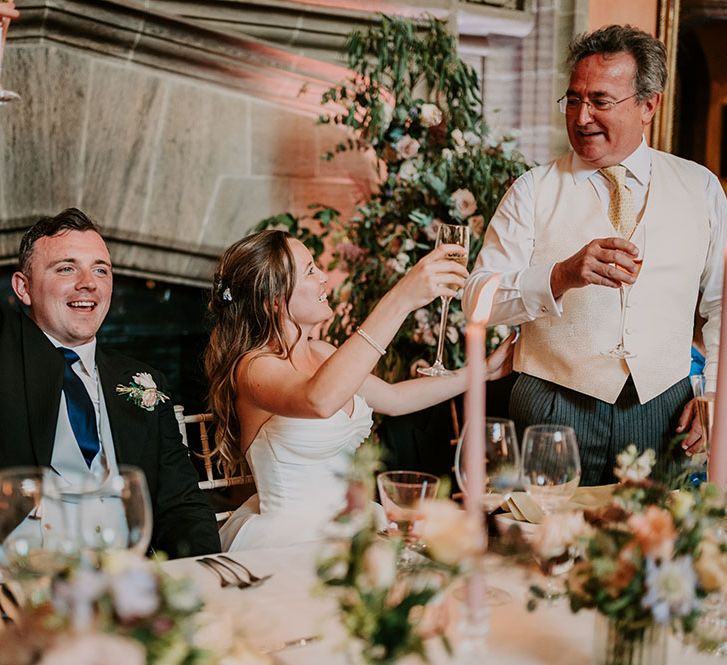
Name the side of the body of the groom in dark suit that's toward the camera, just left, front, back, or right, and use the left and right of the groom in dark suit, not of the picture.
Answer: front

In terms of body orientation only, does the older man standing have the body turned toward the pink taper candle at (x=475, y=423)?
yes

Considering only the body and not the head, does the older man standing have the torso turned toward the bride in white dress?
no

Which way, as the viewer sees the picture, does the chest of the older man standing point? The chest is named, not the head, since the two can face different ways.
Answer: toward the camera

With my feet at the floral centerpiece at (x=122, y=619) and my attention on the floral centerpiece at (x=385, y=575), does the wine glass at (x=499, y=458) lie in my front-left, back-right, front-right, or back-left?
front-left

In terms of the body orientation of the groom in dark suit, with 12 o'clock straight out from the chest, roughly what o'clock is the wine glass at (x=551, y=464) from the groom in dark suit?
The wine glass is roughly at 11 o'clock from the groom in dark suit.

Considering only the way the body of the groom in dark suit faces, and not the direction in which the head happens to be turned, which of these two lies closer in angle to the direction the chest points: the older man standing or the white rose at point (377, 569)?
the white rose

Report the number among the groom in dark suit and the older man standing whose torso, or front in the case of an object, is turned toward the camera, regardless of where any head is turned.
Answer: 2

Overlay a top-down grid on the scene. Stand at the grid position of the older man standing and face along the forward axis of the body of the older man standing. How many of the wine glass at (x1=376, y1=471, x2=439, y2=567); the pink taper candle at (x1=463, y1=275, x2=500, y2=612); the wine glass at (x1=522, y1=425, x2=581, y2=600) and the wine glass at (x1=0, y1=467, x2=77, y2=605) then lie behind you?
0

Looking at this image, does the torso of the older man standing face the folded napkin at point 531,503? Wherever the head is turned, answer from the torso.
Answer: yes

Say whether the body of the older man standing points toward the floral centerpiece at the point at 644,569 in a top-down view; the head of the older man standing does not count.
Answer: yes

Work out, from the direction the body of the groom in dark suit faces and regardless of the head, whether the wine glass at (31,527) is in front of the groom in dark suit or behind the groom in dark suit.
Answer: in front

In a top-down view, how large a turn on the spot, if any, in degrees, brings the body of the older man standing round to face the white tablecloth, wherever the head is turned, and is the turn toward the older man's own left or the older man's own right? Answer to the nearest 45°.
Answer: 0° — they already face it

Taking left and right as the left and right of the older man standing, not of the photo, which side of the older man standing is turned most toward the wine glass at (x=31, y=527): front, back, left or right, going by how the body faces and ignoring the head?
front

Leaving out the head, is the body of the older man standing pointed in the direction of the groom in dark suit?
no

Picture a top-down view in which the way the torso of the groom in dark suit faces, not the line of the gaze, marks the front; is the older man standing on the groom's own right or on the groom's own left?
on the groom's own left
